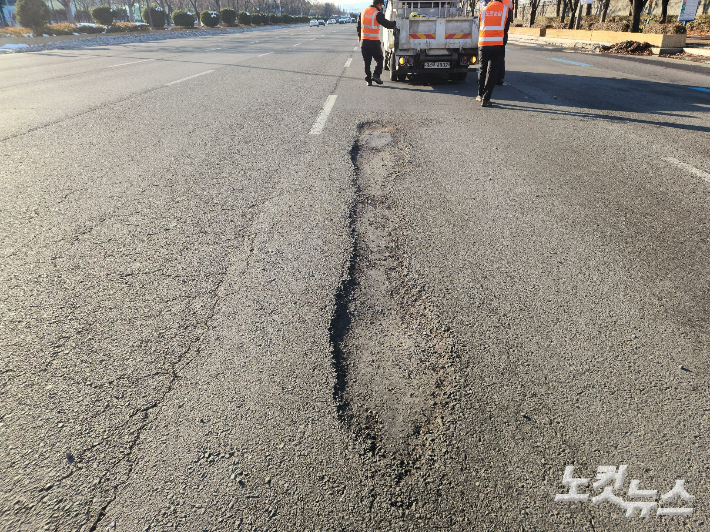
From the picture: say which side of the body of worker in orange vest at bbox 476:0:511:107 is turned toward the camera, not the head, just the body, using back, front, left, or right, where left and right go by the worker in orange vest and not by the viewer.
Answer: back

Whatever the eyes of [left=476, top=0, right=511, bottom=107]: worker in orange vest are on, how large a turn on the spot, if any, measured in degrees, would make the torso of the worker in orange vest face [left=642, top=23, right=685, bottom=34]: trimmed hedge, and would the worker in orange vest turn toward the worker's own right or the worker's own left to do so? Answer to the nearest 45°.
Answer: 0° — they already face it

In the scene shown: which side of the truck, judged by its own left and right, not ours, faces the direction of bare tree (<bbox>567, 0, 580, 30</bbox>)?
front

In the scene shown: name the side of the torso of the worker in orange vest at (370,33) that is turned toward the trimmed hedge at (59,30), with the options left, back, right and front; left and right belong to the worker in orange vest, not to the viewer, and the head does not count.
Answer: left

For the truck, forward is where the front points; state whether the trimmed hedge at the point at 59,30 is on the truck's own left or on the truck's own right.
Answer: on the truck's own left

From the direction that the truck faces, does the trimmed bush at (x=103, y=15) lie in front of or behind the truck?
in front

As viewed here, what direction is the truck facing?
away from the camera

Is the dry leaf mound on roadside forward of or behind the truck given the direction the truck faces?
forward

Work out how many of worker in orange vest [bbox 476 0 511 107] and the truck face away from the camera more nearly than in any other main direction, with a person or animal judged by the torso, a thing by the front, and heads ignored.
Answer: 2
